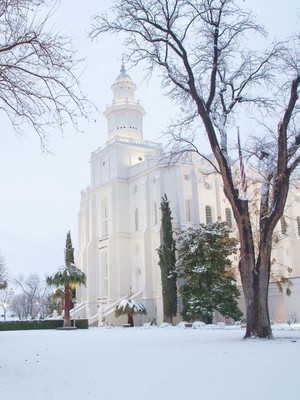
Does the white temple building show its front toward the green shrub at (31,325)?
yes

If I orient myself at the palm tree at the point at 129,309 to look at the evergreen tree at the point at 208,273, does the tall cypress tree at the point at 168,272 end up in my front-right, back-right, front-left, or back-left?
front-left

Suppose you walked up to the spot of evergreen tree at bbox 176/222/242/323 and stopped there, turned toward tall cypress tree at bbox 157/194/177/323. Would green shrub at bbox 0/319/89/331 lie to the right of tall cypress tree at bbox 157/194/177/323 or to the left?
left

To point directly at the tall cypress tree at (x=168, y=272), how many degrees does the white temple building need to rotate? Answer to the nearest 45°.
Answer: approximately 90° to its left

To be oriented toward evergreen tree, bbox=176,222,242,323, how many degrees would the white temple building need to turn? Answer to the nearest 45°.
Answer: approximately 90° to its left

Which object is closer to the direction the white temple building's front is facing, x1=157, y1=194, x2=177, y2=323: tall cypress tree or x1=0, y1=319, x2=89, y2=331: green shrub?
the green shrub

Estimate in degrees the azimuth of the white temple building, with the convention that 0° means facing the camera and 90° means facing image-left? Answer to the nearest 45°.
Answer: approximately 45°

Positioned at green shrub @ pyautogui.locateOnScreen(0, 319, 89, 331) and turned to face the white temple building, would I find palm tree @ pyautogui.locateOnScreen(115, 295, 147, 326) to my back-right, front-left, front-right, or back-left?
front-right

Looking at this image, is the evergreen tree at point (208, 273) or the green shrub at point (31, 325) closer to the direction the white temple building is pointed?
the green shrub
